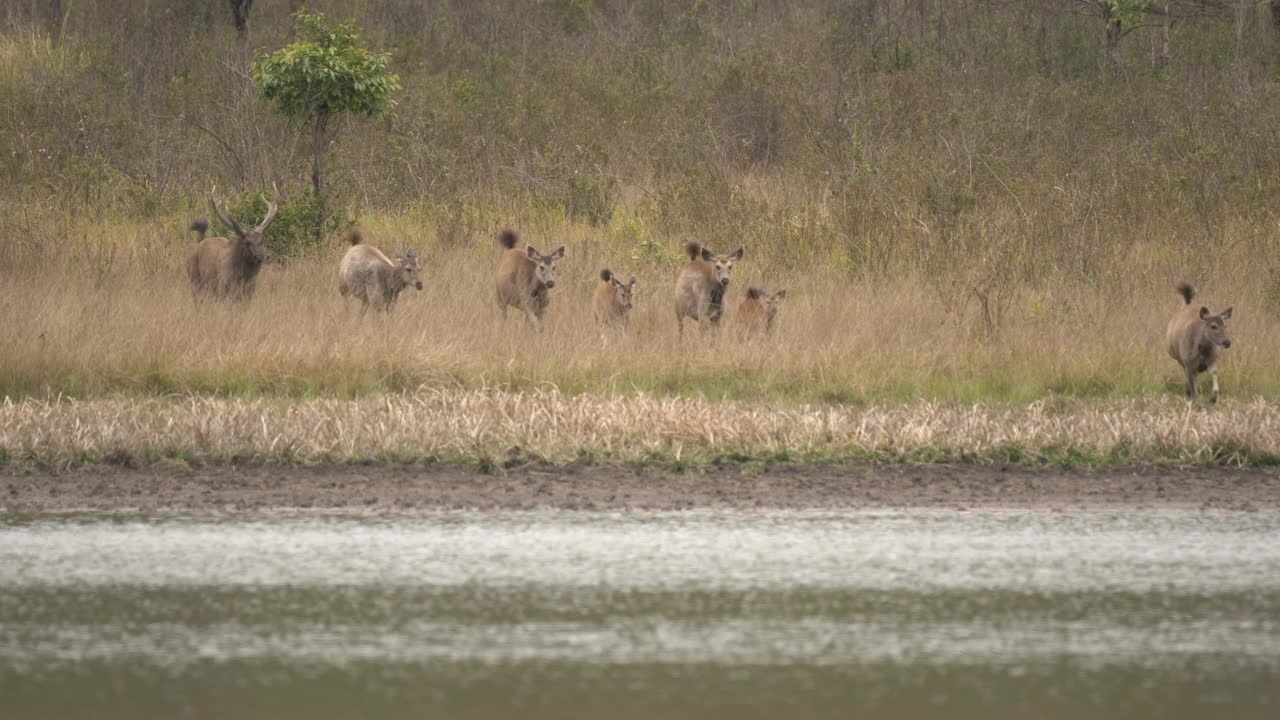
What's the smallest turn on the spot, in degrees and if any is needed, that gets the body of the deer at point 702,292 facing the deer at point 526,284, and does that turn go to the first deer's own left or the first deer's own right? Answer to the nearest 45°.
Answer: approximately 135° to the first deer's own right

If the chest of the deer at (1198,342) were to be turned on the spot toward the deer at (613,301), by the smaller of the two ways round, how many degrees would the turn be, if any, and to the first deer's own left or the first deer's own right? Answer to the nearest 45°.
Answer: approximately 135° to the first deer's own right

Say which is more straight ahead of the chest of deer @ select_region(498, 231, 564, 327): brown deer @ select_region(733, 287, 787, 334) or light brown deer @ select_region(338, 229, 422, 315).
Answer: the brown deer

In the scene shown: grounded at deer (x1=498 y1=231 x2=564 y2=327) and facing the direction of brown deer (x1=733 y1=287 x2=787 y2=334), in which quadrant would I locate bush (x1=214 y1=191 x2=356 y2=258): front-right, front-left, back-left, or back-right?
back-left

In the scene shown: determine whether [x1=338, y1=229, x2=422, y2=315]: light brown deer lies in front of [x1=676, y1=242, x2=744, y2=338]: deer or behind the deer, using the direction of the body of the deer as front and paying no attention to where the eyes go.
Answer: behind

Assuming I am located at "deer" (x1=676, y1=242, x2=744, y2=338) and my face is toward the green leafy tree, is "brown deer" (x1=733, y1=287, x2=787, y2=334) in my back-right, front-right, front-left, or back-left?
back-right

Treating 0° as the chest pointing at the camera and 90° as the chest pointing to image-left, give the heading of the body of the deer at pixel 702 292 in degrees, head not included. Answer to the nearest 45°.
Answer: approximately 315°

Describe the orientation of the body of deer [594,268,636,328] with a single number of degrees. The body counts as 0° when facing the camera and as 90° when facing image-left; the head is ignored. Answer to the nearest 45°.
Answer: approximately 315°
